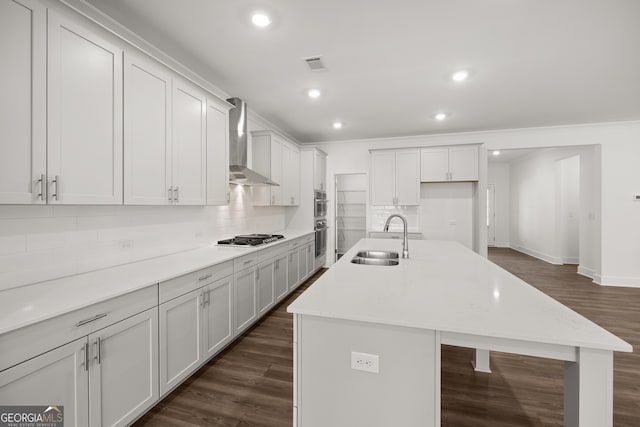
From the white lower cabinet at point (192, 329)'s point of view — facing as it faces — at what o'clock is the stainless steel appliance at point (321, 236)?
The stainless steel appliance is roughly at 9 o'clock from the white lower cabinet.

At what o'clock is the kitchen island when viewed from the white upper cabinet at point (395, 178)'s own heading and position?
The kitchen island is roughly at 12 o'clock from the white upper cabinet.

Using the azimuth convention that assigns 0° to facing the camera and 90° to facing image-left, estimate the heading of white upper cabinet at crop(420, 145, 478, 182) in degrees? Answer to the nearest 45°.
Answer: approximately 0°

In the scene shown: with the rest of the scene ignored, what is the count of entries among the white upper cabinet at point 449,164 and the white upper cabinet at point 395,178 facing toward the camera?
2

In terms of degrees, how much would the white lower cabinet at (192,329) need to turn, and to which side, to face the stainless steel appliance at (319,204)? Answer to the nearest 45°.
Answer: approximately 90° to its left

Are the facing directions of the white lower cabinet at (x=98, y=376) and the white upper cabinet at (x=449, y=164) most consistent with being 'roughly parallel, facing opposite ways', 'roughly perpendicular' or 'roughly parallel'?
roughly perpendicular

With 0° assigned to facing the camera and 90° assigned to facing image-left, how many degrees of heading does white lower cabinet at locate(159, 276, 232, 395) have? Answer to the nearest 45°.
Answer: approximately 315°

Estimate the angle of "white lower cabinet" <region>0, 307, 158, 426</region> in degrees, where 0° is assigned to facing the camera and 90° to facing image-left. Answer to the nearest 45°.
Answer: approximately 315°

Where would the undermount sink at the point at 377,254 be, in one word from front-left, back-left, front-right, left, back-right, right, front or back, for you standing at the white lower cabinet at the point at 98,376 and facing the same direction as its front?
front-left

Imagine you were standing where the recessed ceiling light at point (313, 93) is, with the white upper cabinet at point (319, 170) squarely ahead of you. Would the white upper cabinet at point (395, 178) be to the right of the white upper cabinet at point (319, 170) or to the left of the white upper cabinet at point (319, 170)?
right

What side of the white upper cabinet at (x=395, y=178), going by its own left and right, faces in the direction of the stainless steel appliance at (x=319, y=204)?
right
